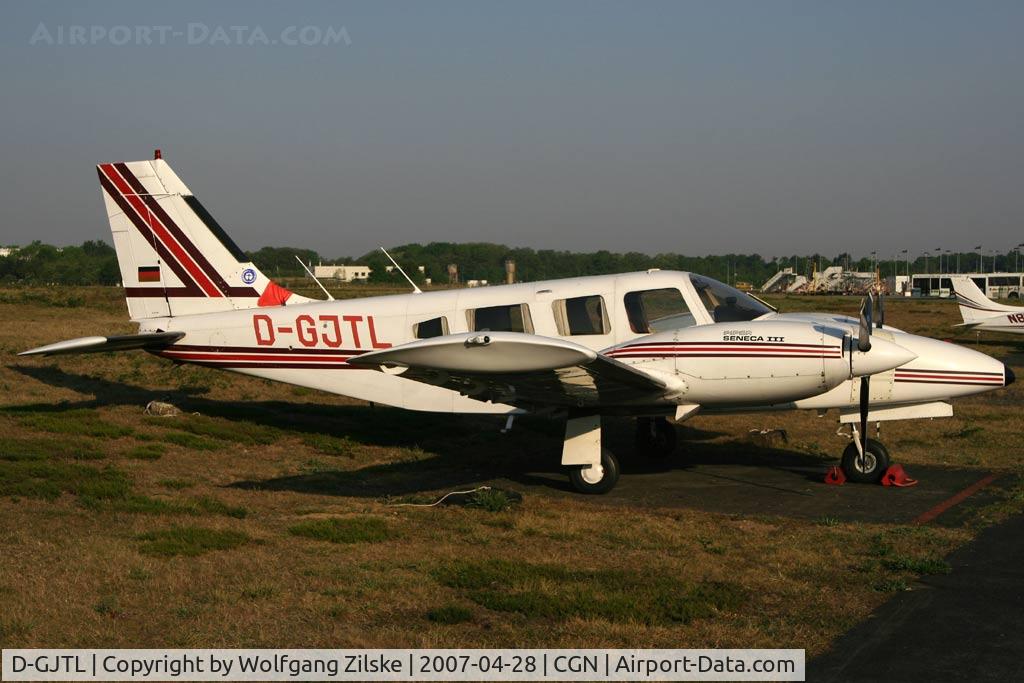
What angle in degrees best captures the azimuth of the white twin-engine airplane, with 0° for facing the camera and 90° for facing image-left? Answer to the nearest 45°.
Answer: approximately 270°

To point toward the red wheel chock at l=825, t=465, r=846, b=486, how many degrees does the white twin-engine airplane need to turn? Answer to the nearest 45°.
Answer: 0° — it already faces it

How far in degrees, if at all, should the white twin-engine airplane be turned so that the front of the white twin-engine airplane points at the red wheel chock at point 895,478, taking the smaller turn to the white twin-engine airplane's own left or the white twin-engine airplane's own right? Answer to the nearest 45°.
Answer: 0° — it already faces it

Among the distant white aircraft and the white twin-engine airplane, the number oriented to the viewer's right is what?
2

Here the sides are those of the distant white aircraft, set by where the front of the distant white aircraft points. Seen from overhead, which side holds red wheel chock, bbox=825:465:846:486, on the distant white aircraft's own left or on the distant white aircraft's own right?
on the distant white aircraft's own right

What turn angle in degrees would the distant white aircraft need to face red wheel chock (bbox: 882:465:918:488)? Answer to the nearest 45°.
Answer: approximately 90° to its right

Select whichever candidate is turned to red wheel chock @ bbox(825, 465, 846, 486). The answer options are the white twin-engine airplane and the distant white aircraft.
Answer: the white twin-engine airplane

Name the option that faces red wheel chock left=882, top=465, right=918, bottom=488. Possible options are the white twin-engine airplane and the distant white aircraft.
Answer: the white twin-engine airplane

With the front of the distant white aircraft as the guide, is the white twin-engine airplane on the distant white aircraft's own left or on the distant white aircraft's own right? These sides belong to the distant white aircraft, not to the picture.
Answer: on the distant white aircraft's own right

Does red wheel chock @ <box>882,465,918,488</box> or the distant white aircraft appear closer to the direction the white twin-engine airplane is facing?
the red wheel chock

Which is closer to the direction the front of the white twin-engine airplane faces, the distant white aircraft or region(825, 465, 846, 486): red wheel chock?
the red wheel chock

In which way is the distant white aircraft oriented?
to the viewer's right

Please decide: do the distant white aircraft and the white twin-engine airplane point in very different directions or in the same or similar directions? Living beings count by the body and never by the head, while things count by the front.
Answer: same or similar directions
